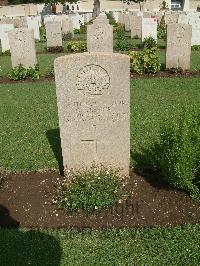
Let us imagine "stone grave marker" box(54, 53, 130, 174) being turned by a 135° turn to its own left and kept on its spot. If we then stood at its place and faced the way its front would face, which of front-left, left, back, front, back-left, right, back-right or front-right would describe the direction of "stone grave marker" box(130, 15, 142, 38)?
front-left

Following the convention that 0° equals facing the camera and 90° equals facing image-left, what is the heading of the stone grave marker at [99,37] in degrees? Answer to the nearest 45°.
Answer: approximately 0°

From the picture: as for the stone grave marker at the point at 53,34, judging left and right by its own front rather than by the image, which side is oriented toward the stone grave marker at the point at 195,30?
left

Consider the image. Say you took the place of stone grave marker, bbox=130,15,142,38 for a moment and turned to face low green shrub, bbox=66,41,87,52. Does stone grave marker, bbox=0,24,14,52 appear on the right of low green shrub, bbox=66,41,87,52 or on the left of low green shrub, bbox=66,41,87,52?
right

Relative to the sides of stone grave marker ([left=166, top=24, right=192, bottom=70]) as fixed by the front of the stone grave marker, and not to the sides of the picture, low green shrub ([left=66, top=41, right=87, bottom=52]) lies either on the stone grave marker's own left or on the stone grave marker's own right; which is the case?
on the stone grave marker's own right

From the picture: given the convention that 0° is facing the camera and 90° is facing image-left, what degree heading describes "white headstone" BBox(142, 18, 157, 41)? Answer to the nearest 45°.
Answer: approximately 0°

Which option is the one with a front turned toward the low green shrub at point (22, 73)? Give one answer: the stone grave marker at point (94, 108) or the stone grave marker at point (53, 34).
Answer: the stone grave marker at point (53, 34)
